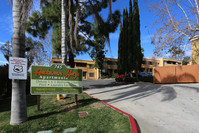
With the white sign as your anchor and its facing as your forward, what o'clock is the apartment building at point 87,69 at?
The apartment building is roughly at 7 o'clock from the white sign.

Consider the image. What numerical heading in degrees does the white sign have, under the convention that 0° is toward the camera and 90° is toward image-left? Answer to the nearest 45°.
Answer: approximately 0°

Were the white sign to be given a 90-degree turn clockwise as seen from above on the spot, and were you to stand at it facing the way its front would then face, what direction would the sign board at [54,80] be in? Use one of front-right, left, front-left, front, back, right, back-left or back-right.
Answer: back-right

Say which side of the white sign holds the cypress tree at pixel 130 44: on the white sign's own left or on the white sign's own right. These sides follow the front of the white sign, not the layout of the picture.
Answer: on the white sign's own left

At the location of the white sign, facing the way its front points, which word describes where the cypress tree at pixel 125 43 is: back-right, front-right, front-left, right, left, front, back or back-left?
back-left

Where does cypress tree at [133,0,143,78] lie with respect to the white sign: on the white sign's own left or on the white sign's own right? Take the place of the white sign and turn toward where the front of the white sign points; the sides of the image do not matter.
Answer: on the white sign's own left
